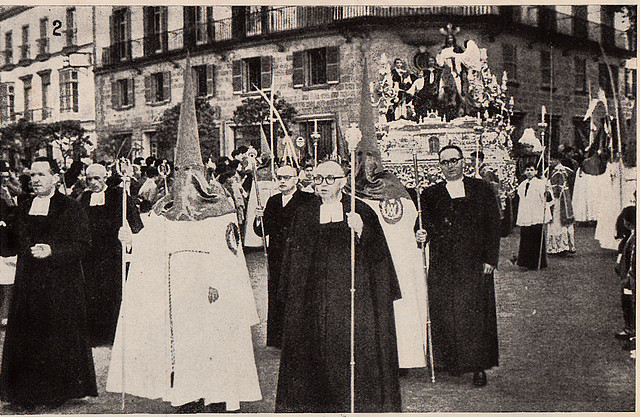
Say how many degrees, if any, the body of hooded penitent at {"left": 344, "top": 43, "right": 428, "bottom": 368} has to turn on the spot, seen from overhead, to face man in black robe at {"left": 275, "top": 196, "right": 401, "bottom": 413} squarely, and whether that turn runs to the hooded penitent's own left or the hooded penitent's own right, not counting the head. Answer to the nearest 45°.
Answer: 0° — they already face them

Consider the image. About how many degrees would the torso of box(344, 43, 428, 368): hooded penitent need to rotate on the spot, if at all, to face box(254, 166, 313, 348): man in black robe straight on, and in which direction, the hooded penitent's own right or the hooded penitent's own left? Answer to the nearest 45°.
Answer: approximately 90° to the hooded penitent's own right

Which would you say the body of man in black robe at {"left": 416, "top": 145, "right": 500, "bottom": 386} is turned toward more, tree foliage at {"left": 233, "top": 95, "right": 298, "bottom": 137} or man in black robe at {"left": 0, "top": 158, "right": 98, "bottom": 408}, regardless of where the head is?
the man in black robe

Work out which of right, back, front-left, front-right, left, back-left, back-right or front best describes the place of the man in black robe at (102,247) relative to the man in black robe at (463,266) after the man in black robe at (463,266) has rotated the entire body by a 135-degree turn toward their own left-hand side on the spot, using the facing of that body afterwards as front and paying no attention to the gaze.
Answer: back-left

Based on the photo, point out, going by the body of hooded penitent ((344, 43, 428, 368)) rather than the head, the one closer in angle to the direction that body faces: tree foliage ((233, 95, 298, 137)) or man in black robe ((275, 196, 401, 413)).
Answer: the man in black robe

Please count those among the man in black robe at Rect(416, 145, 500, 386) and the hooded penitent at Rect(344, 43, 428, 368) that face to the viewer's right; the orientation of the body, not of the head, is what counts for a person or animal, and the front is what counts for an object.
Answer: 0
